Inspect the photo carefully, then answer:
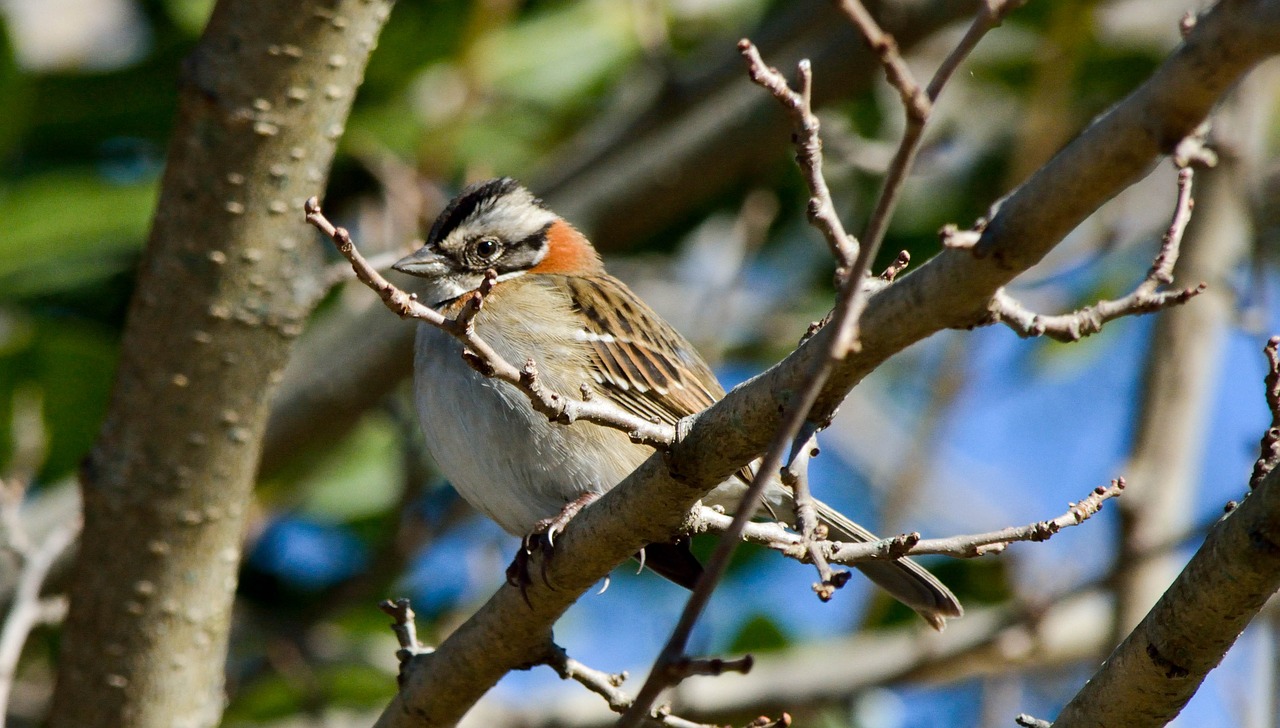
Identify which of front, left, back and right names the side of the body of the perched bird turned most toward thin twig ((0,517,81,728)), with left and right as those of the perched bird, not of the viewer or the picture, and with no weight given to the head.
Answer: front

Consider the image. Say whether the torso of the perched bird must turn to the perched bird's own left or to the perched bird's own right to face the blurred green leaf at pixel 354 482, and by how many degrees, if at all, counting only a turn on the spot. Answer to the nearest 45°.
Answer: approximately 135° to the perched bird's own right

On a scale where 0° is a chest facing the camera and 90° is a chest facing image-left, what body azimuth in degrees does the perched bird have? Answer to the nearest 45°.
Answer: approximately 90°

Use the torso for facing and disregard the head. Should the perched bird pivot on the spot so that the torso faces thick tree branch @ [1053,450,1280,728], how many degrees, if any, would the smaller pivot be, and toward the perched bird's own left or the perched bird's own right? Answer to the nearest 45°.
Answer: approximately 135° to the perched bird's own left

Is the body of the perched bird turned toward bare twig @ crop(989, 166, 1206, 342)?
no

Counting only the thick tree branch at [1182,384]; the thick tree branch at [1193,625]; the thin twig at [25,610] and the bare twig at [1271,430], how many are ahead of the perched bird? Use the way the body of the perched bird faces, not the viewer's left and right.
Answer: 1

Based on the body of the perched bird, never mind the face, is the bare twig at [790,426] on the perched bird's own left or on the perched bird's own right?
on the perched bird's own left

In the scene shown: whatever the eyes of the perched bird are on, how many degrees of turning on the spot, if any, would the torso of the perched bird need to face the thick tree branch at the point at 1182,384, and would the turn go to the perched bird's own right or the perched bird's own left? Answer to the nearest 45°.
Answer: approximately 135° to the perched bird's own right

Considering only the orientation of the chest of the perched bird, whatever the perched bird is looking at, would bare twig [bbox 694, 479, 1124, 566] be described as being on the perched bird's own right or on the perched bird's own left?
on the perched bird's own left

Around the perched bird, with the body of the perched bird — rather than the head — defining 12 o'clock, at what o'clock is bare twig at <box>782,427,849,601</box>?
The bare twig is roughly at 8 o'clock from the perched bird.

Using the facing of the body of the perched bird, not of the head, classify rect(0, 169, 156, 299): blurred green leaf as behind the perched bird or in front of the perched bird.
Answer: in front
